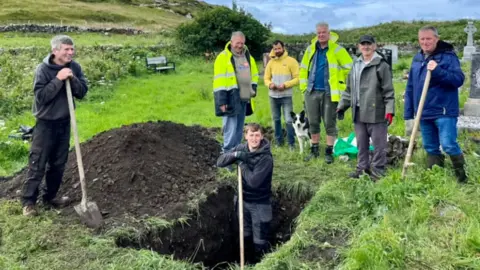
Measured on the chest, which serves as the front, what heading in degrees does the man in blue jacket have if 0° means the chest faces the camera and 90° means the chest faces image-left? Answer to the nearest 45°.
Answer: approximately 45°

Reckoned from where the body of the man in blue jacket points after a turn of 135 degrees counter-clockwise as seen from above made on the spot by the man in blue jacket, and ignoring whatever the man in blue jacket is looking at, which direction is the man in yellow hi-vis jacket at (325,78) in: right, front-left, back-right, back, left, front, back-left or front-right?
back-left

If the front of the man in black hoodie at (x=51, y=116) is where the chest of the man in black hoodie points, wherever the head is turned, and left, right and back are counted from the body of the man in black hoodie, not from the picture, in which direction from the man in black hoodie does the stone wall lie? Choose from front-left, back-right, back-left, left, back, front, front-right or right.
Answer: back-left

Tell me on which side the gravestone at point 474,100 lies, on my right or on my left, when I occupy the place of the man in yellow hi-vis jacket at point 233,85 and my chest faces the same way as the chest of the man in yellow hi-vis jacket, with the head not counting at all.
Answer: on my left

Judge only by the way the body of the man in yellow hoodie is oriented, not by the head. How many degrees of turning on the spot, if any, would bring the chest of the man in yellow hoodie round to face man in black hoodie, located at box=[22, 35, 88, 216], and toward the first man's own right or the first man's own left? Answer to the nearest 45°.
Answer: approximately 45° to the first man's own right

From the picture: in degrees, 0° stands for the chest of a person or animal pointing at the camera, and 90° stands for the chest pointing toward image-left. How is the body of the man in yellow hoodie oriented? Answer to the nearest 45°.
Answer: approximately 0°
